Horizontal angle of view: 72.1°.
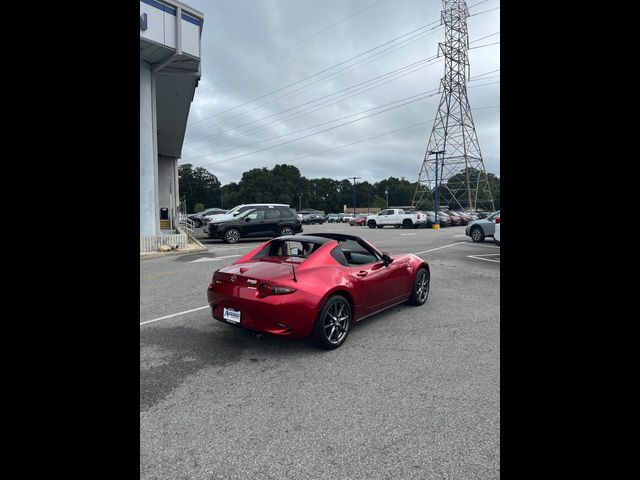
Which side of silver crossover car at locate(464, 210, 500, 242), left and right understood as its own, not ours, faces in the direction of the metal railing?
front

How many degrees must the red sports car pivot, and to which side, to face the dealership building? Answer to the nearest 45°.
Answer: approximately 90° to its left

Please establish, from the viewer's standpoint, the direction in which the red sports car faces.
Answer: facing away from the viewer and to the right of the viewer

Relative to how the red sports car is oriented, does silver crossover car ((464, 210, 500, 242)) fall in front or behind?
in front

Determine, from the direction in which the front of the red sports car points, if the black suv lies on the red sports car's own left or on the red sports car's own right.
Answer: on the red sports car's own left

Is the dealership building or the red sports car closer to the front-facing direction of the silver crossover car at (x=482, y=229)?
the dealership building

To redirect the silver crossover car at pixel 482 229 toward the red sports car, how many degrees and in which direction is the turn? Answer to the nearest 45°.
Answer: approximately 90° to its left

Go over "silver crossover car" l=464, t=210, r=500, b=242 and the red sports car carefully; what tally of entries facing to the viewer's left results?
1

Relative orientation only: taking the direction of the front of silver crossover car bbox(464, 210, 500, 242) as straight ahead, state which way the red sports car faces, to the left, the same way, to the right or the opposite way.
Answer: to the right

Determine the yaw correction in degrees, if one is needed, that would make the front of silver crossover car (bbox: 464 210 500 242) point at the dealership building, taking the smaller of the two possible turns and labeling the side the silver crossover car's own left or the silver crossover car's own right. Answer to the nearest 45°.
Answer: approximately 45° to the silver crossover car's own left

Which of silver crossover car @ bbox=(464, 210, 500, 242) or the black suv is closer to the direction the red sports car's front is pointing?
the silver crossover car

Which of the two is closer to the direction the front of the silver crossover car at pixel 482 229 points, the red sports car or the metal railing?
the metal railing

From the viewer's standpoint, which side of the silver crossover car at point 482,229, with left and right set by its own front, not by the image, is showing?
left
